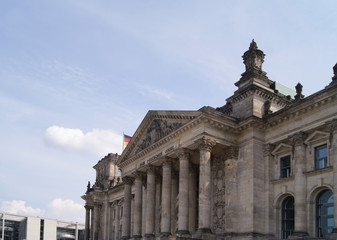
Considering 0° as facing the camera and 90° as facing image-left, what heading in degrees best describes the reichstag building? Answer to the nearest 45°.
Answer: approximately 45°
